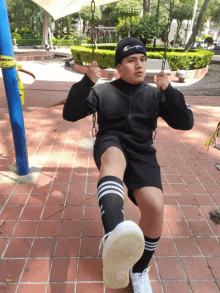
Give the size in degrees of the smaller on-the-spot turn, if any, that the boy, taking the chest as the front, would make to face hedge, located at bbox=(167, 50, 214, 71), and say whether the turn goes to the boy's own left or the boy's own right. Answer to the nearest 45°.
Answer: approximately 180°

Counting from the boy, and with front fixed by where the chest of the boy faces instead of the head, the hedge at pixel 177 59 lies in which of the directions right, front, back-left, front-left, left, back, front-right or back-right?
back

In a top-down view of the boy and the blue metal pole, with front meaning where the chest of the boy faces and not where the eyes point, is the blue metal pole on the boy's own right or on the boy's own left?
on the boy's own right

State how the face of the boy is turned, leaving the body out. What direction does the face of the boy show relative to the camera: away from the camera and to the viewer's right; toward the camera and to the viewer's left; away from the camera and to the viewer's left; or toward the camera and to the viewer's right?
toward the camera and to the viewer's right

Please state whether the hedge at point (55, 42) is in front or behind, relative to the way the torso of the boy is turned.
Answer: behind

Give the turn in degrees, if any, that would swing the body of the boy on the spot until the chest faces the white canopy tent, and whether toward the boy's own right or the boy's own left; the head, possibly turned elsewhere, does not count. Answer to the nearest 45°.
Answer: approximately 135° to the boy's own right

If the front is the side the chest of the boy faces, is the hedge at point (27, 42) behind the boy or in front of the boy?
behind

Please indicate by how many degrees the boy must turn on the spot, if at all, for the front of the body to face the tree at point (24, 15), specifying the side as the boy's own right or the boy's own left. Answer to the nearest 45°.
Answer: approximately 135° to the boy's own right

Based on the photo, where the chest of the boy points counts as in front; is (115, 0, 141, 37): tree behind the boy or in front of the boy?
behind

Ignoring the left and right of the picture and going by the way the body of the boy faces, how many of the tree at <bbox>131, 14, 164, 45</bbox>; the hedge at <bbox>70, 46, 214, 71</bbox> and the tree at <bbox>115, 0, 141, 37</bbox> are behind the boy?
3

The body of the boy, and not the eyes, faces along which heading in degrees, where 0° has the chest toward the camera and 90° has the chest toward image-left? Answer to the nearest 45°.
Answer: approximately 0°

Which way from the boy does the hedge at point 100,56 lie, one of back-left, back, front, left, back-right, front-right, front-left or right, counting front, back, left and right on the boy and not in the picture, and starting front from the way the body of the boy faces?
back

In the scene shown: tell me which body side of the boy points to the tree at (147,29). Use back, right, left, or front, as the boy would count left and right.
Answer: back
